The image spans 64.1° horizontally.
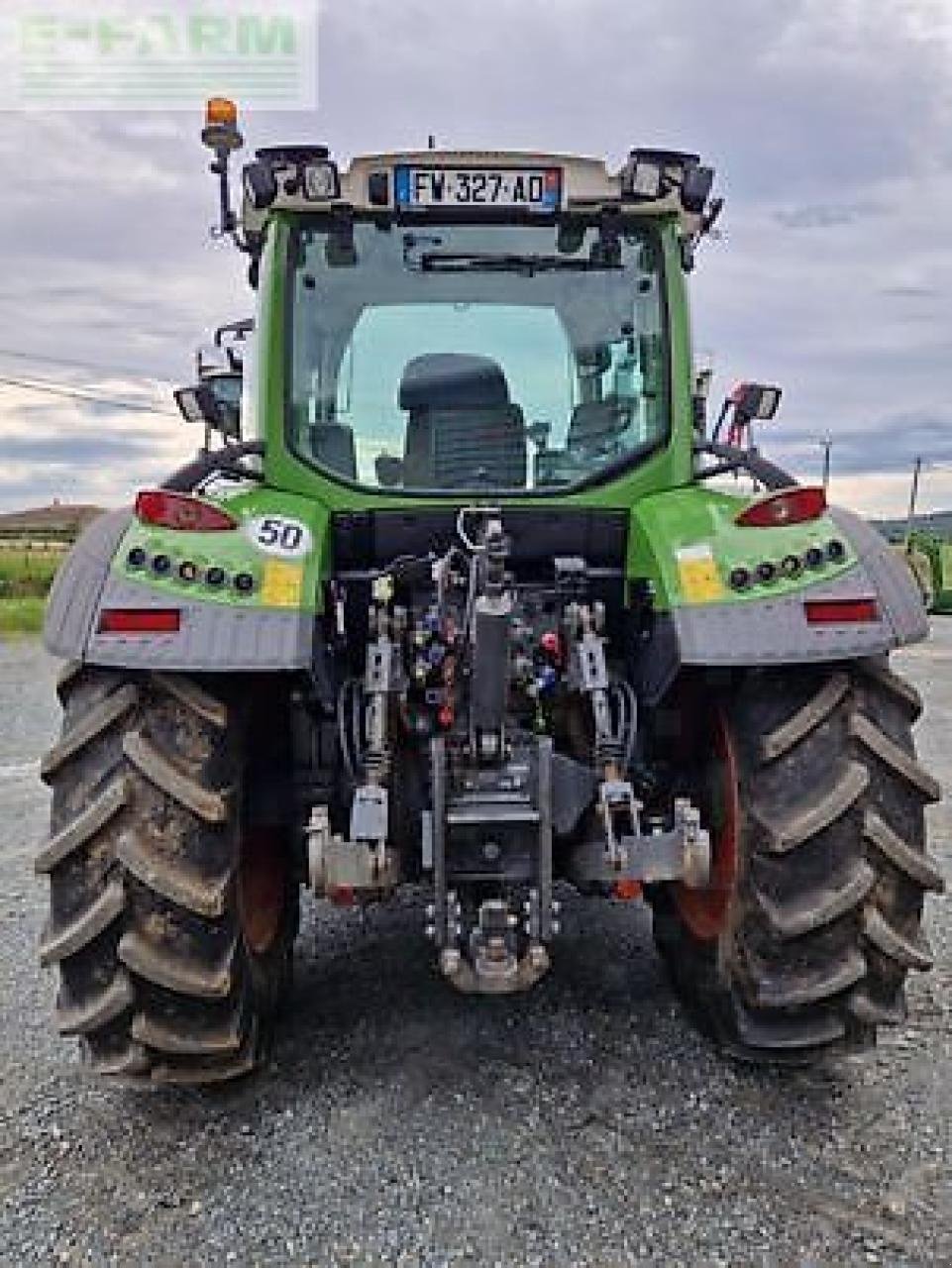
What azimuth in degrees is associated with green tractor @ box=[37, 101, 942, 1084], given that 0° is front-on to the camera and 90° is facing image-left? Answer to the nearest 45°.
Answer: approximately 180°
